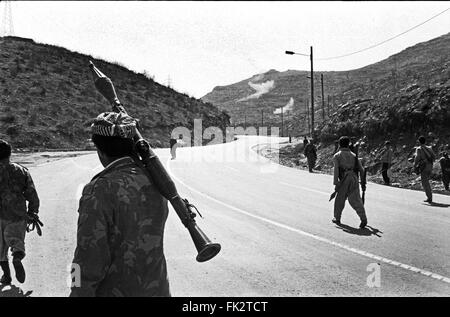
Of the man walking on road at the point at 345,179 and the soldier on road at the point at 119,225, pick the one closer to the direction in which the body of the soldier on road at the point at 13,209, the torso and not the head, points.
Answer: the man walking on road

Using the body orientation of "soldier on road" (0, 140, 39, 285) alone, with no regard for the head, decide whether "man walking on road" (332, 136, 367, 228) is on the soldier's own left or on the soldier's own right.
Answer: on the soldier's own right

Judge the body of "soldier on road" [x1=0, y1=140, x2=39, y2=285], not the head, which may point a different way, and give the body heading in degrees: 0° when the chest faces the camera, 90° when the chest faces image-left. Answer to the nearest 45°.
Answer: approximately 180°

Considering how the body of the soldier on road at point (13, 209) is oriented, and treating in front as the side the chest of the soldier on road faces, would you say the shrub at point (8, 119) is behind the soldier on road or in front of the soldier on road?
in front

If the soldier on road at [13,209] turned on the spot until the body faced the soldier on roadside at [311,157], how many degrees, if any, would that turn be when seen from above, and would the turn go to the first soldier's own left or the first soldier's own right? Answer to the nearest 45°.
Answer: approximately 45° to the first soldier's own right

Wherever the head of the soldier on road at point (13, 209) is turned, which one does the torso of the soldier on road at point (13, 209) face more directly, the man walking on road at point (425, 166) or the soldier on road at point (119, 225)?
the man walking on road

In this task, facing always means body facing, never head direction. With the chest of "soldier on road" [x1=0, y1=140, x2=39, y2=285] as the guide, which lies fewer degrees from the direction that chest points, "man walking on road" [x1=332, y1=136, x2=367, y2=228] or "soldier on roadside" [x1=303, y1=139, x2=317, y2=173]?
the soldier on roadside
